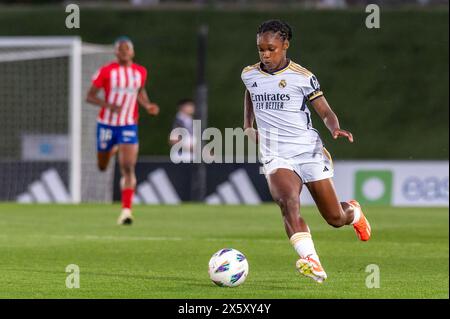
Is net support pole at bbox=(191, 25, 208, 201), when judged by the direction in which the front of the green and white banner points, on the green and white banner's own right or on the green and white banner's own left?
on the green and white banner's own right

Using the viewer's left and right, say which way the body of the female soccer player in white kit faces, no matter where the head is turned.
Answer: facing the viewer and to the left of the viewer

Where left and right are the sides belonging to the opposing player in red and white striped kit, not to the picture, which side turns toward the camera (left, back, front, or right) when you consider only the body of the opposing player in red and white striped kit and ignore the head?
front

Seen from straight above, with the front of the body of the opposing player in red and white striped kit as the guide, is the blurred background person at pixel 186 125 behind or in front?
behind

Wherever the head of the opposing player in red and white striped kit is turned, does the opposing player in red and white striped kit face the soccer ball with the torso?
yes

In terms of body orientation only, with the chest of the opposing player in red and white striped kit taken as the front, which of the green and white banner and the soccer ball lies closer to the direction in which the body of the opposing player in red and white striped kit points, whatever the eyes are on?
the soccer ball

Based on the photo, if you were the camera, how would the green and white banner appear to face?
facing the viewer

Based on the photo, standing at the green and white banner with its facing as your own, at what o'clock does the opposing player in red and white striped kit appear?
The opposing player in red and white striped kit is roughly at 1 o'clock from the green and white banner.

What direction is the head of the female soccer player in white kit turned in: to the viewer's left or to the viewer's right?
to the viewer's left

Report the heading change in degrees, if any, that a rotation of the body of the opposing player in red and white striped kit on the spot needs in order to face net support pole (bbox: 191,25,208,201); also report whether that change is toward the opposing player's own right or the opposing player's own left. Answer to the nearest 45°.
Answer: approximately 180°

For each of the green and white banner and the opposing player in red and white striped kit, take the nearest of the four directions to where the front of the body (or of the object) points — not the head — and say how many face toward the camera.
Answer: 2

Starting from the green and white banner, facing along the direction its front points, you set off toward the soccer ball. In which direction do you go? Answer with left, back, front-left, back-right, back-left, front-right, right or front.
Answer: front

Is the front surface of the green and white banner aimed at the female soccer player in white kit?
yes
